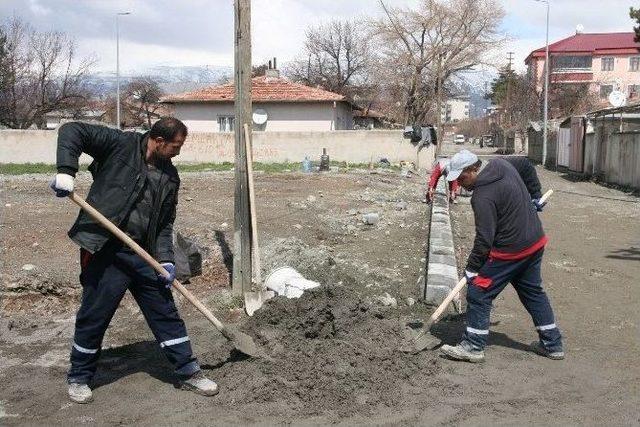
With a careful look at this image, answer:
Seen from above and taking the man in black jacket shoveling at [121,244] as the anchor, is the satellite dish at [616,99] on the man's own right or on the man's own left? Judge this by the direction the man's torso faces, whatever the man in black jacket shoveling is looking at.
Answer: on the man's own left

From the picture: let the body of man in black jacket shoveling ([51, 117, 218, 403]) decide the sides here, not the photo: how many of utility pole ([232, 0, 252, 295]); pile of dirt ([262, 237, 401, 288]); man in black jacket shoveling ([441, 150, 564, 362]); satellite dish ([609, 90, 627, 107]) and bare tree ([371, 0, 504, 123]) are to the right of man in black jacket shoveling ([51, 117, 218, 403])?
0

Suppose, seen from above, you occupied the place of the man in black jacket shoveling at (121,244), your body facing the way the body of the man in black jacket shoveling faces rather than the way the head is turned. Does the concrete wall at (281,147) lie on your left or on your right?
on your left

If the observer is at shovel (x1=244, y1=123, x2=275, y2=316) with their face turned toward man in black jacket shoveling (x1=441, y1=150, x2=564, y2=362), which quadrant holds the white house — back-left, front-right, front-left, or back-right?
back-left

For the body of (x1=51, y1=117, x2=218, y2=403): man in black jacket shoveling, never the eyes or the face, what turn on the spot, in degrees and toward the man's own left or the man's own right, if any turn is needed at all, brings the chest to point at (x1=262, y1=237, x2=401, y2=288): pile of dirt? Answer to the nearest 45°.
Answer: approximately 90° to the man's own left

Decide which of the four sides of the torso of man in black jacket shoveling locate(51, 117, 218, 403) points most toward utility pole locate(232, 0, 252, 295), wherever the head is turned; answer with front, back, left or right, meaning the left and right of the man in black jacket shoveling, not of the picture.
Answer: left

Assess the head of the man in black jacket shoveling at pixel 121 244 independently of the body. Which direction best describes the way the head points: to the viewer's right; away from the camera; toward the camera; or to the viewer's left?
to the viewer's right

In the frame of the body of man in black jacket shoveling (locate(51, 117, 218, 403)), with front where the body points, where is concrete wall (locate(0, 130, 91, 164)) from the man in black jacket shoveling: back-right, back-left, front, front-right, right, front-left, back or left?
back-left

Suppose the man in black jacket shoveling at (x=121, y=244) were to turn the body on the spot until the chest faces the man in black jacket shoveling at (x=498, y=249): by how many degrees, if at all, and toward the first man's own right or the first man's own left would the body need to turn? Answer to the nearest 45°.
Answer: approximately 45° to the first man's own left

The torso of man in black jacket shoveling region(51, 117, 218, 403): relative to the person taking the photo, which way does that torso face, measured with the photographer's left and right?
facing the viewer and to the right of the viewer

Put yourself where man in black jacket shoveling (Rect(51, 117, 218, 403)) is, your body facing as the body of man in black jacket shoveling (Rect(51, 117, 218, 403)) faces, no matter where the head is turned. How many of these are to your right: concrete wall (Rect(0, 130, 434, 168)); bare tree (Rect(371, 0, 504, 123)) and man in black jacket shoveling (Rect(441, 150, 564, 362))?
0

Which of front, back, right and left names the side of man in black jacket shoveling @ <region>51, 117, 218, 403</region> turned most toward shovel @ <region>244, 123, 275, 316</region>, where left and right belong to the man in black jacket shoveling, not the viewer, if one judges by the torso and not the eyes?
left

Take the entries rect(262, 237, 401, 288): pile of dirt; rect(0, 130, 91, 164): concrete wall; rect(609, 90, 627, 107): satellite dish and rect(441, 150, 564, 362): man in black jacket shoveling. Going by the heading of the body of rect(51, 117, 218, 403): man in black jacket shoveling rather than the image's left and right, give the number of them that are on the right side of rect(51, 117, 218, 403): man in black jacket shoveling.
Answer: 0

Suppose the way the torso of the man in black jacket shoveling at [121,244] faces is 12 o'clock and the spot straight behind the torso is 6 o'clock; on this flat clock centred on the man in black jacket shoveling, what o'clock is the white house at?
The white house is roughly at 8 o'clock from the man in black jacket shoveling.
